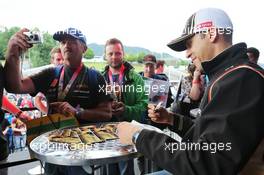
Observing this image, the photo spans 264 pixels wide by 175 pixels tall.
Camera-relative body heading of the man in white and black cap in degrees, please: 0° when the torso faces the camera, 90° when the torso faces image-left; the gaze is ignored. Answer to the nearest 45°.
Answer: approximately 90°

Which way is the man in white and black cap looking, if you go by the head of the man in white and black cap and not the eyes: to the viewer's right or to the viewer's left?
to the viewer's left

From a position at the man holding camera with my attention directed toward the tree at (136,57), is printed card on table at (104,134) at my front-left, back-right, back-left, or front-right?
back-right

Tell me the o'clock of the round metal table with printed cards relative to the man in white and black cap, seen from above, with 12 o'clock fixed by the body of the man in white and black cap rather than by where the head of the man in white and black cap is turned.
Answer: The round metal table with printed cards is roughly at 1 o'clock from the man in white and black cap.

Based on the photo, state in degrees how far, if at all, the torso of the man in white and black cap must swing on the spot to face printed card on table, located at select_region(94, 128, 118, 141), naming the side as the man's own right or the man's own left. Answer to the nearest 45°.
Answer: approximately 45° to the man's own right

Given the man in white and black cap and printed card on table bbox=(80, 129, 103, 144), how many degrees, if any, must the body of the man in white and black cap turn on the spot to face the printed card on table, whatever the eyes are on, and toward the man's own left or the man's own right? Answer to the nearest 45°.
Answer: approximately 45° to the man's own right

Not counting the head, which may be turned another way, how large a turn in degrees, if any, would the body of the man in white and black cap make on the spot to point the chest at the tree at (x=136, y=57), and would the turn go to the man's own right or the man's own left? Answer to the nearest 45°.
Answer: approximately 90° to the man's own right
